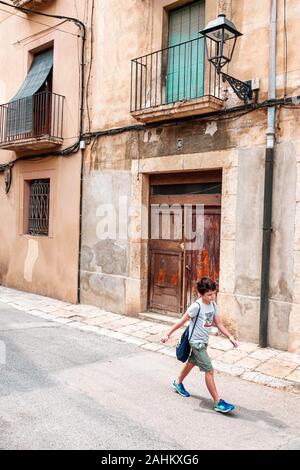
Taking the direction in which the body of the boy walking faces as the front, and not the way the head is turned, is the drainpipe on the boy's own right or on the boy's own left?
on the boy's own left

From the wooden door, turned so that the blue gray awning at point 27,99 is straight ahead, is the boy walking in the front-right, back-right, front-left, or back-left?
back-left

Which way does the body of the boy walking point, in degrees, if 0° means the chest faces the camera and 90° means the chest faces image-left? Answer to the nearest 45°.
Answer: approximately 315°

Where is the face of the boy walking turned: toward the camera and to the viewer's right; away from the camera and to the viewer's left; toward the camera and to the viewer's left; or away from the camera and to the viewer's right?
toward the camera and to the viewer's right

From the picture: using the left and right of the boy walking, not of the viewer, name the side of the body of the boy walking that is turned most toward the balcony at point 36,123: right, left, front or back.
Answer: back

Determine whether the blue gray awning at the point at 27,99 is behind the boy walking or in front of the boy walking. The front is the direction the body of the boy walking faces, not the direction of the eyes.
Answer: behind

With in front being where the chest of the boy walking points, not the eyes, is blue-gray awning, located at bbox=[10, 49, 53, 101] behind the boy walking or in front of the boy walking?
behind
